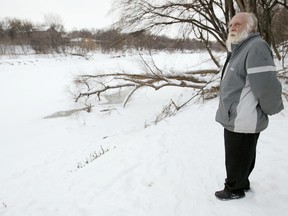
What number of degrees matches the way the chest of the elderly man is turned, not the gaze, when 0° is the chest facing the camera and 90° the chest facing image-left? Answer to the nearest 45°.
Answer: approximately 90°
